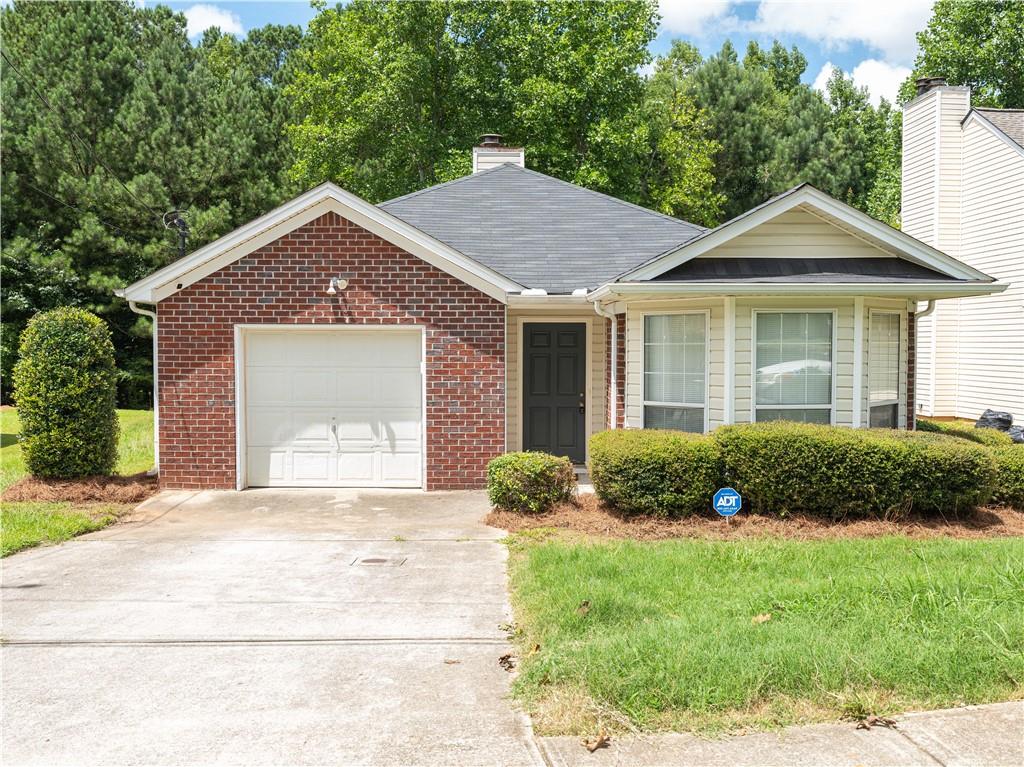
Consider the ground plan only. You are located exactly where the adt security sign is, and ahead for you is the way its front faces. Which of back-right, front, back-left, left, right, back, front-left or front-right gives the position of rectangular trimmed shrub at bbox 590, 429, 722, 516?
right

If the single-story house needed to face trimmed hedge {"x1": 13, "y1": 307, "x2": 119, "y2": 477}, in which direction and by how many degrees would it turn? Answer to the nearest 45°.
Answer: approximately 90° to its right

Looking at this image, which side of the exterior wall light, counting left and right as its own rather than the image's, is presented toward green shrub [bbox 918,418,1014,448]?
left

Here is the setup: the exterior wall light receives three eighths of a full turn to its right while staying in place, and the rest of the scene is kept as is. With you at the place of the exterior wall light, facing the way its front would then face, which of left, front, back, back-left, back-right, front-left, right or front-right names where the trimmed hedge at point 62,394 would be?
front-left

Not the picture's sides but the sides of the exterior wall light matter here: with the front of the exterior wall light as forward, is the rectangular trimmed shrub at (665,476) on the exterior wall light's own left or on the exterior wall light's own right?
on the exterior wall light's own left

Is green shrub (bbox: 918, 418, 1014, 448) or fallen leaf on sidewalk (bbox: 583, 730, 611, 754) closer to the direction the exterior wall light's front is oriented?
the fallen leaf on sidewalk

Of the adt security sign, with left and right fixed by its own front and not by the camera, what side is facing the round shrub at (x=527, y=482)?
right

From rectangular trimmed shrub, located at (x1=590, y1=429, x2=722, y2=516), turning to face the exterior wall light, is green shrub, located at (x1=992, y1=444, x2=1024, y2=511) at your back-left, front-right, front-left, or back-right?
back-right

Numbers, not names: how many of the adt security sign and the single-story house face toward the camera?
2

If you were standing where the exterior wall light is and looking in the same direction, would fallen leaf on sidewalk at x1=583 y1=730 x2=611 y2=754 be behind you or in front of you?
in front

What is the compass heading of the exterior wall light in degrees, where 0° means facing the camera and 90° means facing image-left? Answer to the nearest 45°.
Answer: approximately 0°
